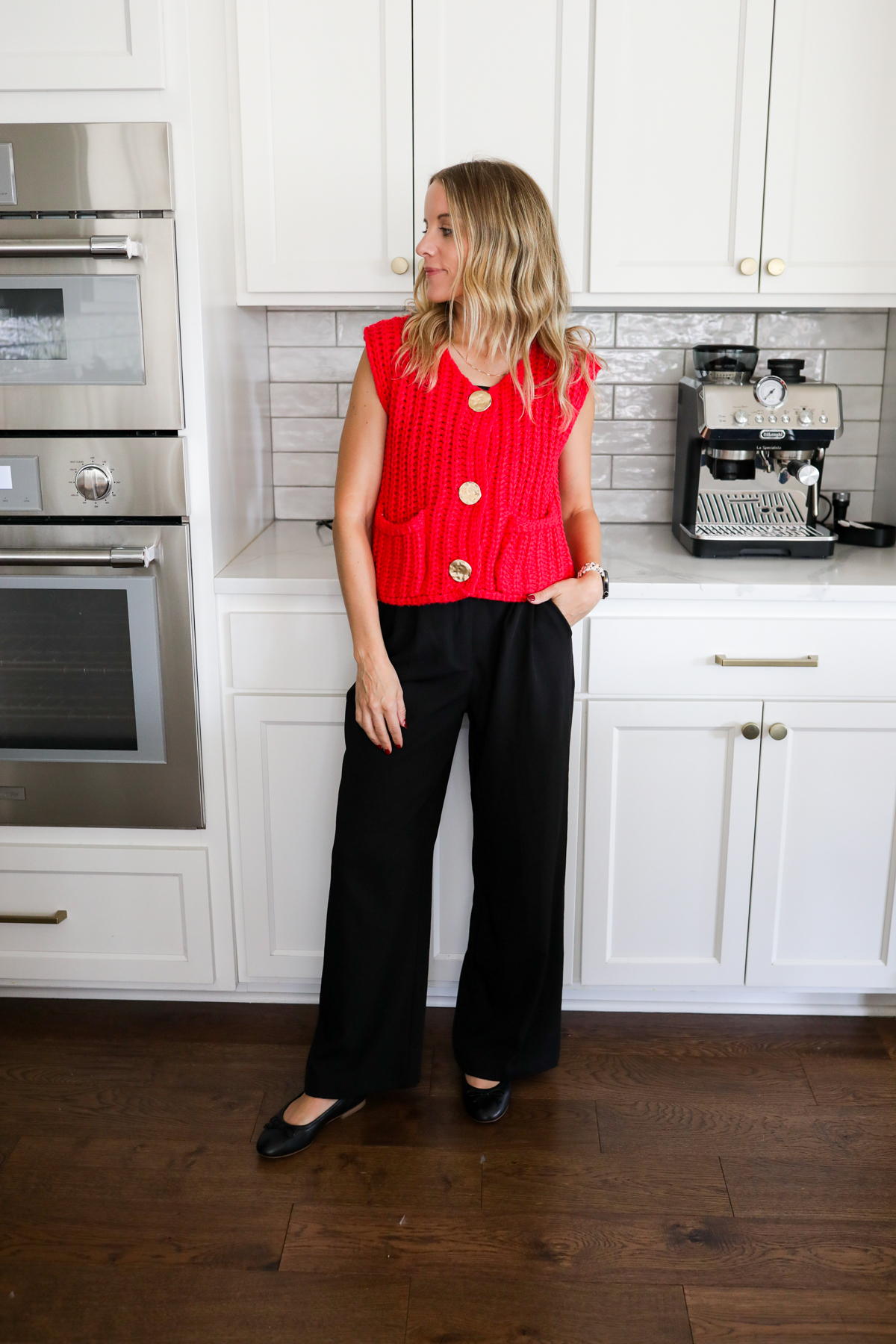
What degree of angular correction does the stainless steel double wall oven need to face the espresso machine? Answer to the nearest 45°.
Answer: approximately 90° to its left

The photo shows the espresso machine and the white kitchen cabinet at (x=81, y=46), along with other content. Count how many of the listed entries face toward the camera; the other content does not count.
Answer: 2

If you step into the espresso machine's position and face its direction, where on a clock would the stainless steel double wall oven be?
The stainless steel double wall oven is roughly at 2 o'clock from the espresso machine.

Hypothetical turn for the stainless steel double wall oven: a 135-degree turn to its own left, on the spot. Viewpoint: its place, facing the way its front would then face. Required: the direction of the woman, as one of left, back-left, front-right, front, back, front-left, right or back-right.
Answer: right

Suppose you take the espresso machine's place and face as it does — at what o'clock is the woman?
The woman is roughly at 1 o'clock from the espresso machine.

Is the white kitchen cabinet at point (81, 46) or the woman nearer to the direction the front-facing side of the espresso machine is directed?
the woman

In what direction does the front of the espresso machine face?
toward the camera

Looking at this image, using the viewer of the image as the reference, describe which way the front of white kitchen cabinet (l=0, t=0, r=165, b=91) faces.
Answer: facing the viewer

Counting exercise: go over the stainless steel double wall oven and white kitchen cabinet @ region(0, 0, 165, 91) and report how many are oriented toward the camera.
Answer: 2

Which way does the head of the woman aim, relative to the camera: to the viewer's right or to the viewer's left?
to the viewer's left

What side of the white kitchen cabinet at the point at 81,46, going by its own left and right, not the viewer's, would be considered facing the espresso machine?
left
